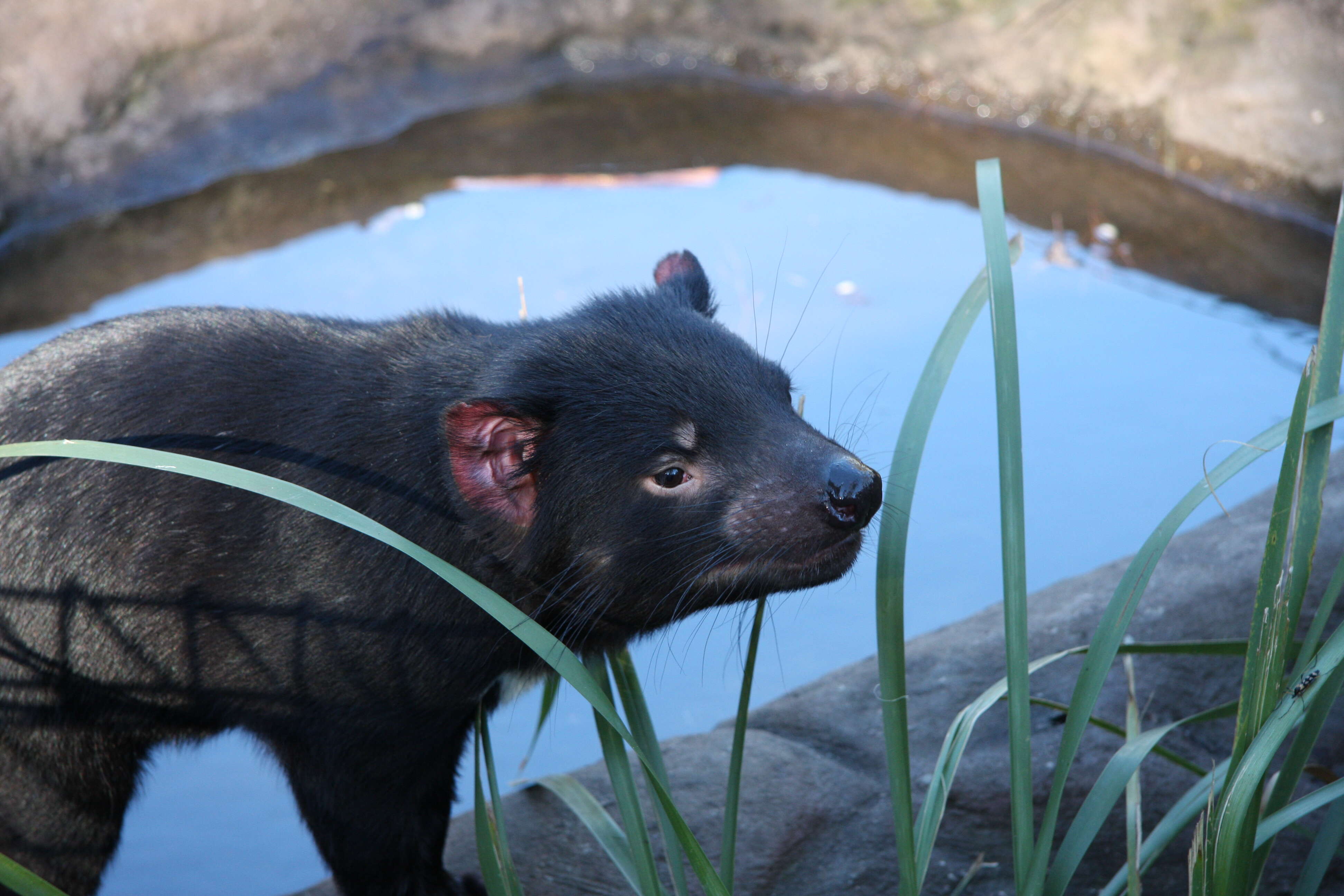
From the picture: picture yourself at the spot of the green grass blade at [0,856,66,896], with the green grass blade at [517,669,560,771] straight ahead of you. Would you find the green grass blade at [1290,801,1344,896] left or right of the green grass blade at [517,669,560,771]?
right

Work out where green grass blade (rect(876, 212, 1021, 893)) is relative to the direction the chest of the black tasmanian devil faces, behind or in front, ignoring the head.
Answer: in front

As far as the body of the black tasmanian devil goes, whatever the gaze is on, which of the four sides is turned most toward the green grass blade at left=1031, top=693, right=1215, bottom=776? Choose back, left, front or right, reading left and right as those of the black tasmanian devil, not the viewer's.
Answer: front

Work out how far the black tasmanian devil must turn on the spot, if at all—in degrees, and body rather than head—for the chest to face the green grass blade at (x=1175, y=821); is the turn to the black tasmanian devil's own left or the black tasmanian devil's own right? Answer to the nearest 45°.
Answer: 0° — it already faces it

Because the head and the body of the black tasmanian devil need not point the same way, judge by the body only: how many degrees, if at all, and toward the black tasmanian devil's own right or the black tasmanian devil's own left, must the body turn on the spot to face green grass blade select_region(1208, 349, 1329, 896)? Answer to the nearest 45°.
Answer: approximately 45° to the black tasmanian devil's own right

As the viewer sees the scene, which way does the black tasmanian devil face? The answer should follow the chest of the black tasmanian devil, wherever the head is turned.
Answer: to the viewer's right

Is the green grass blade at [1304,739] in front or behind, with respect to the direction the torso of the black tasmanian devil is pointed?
in front

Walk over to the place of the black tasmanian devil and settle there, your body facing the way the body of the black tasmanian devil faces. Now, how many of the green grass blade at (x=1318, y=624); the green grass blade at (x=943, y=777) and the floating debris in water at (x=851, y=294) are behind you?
0
